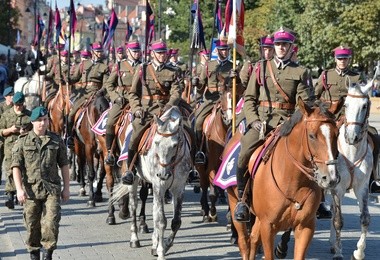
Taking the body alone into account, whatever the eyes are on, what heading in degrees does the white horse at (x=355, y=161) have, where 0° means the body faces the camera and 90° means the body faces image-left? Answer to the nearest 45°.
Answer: approximately 0°

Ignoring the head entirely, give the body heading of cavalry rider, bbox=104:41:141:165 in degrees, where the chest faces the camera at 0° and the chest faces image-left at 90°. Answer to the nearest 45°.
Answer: approximately 315°

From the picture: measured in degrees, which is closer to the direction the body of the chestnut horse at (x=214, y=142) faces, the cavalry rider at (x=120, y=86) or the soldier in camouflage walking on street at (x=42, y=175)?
the soldier in camouflage walking on street

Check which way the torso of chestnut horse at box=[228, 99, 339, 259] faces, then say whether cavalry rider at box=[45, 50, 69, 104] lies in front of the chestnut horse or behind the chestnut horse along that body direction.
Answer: behind

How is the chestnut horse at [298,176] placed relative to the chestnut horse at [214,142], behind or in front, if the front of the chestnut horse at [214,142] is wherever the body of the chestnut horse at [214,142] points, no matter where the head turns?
in front

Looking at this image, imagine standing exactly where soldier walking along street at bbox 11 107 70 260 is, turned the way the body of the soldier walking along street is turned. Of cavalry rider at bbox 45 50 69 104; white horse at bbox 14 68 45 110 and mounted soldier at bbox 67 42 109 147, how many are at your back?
3

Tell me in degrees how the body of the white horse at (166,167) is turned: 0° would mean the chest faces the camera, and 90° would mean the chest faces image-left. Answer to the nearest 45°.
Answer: approximately 315°

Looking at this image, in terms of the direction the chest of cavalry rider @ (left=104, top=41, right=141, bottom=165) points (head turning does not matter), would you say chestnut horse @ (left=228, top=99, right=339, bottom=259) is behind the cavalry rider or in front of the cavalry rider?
in front

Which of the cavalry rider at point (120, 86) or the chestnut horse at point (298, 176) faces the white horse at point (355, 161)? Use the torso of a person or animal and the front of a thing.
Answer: the cavalry rider
